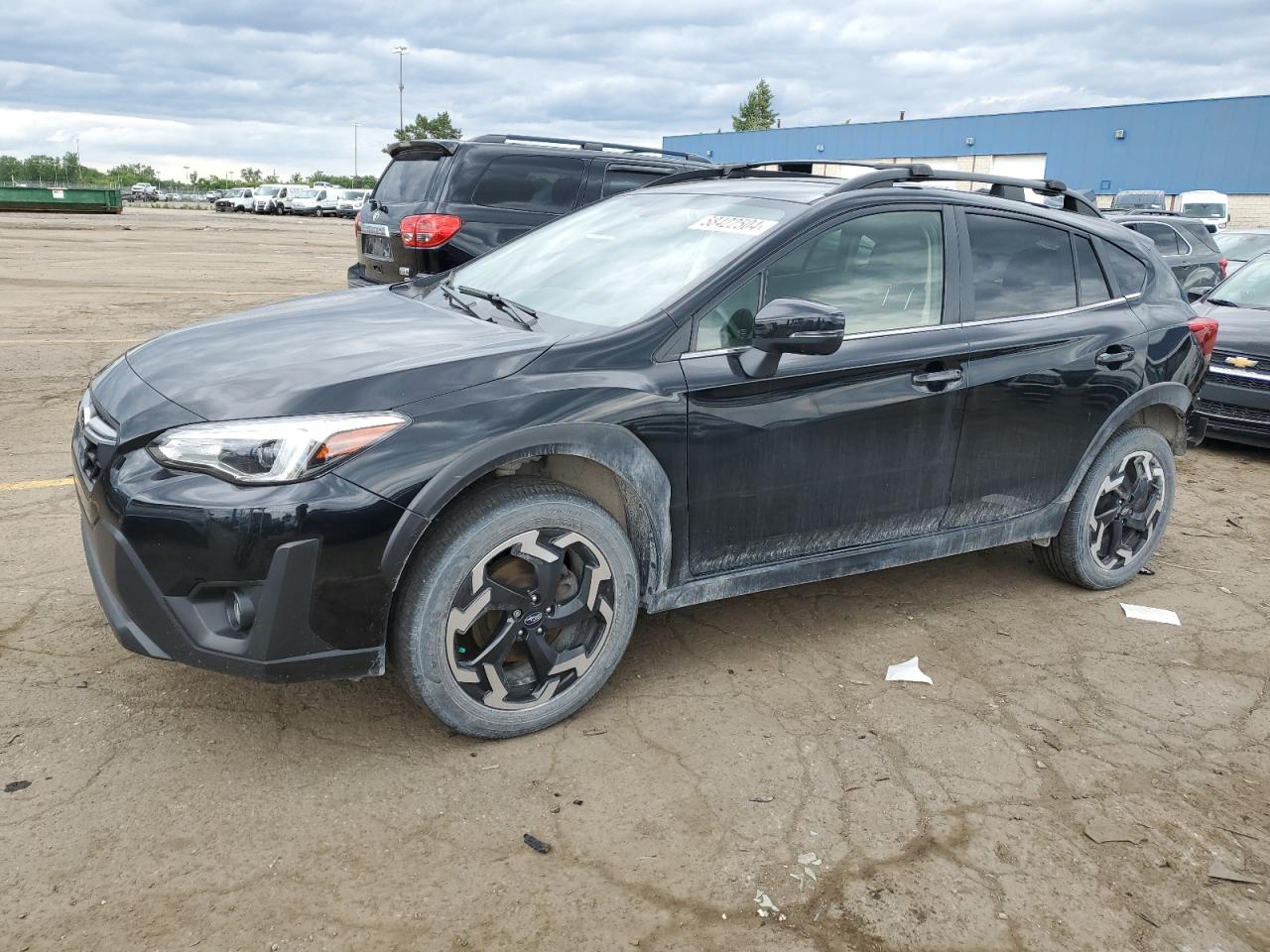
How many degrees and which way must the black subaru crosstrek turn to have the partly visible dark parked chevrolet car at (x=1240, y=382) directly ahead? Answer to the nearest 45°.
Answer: approximately 180°

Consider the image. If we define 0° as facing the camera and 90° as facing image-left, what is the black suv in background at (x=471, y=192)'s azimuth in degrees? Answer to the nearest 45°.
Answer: approximately 225°

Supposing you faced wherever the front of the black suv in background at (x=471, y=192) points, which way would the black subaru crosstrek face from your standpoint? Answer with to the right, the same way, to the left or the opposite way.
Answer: the opposite way

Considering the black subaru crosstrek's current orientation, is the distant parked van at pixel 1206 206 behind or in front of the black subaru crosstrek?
behind

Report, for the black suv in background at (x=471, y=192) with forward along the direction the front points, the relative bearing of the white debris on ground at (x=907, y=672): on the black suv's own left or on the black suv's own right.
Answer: on the black suv's own right

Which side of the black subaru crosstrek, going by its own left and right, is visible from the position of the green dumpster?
right

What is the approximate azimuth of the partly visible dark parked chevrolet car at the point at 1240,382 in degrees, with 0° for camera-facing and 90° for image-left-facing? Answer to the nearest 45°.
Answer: approximately 45°

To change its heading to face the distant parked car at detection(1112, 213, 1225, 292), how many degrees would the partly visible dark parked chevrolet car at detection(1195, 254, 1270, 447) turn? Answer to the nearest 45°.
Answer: approximately 135° to its right

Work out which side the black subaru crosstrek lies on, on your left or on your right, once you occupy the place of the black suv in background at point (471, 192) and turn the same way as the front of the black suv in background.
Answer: on your right
